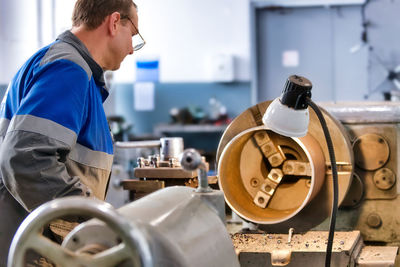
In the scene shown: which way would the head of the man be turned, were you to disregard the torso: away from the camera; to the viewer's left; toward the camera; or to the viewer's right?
to the viewer's right

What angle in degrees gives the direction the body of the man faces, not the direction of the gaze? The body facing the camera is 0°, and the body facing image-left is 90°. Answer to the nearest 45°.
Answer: approximately 270°

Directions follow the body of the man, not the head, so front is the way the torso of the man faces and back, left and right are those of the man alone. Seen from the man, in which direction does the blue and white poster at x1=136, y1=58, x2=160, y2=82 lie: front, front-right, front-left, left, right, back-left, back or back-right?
left
